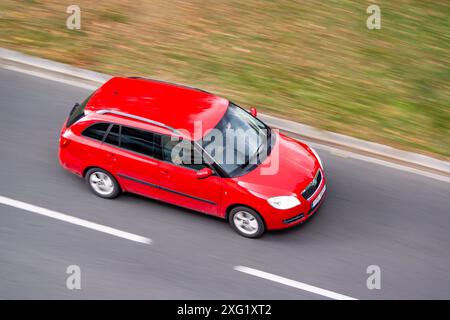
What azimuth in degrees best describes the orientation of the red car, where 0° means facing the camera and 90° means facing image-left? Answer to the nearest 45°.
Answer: approximately 315°
